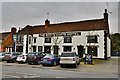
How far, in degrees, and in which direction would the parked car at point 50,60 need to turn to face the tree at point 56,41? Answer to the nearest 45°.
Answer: approximately 45° to its left

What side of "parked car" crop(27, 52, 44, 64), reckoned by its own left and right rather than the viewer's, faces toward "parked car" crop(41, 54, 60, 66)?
right

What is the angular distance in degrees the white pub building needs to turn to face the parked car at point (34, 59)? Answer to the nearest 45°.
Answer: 0° — it already faces it

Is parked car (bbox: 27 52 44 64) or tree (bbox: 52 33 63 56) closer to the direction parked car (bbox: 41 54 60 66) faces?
the tree

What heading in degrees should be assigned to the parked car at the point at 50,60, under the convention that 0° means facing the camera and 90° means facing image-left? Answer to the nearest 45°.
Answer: approximately 225°

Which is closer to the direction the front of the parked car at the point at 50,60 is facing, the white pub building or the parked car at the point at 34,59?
the white pub building

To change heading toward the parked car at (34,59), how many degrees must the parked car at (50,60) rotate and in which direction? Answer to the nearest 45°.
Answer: approximately 90° to its left

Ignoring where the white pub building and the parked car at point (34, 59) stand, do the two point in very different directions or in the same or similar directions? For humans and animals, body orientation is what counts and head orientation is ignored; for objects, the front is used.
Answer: very different directions

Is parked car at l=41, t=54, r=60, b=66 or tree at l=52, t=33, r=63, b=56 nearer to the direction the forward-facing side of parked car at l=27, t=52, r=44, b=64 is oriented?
the tree

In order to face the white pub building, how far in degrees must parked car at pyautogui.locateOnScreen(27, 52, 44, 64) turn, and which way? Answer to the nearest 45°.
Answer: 0° — it already faces it

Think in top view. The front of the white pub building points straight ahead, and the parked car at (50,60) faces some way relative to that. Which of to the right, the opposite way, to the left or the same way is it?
the opposite way

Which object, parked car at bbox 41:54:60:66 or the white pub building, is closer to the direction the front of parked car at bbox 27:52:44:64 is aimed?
the white pub building
